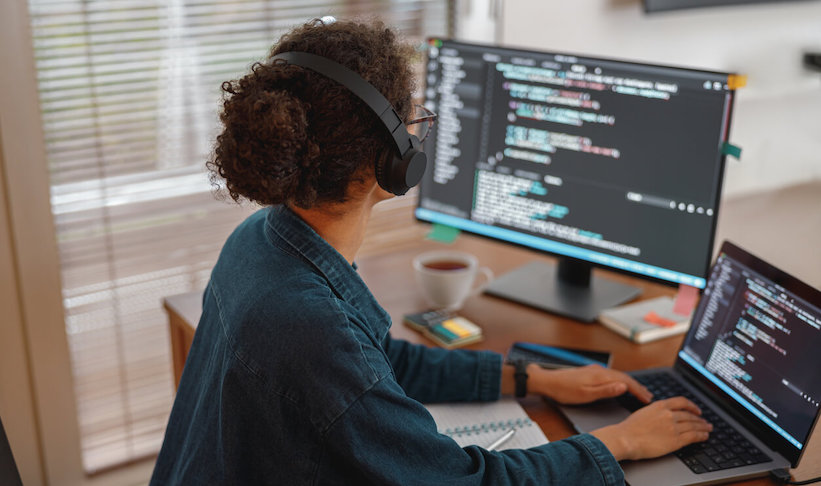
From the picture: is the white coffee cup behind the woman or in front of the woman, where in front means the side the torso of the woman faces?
in front

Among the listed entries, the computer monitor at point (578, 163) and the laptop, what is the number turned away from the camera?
0

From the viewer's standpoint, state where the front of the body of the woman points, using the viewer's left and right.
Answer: facing away from the viewer and to the right of the viewer

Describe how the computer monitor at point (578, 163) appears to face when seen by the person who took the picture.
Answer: facing the viewer and to the left of the viewer

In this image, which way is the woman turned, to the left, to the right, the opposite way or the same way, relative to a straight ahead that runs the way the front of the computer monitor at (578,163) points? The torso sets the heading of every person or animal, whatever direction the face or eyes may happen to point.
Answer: the opposite way

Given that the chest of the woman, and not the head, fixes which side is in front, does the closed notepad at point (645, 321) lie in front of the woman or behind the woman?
in front

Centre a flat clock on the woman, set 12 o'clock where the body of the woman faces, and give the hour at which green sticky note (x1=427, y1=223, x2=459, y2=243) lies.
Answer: The green sticky note is roughly at 11 o'clock from the woman.

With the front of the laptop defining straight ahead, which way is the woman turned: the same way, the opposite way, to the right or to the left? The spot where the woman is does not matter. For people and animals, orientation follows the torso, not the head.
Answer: the opposite way

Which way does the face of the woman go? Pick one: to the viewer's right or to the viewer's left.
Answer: to the viewer's right

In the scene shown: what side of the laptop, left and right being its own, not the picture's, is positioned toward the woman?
front

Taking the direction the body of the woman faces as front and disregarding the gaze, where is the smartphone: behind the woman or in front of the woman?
in front

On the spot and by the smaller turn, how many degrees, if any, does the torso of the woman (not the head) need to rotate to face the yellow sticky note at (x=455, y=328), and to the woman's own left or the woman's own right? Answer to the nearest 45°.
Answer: approximately 45° to the woman's own left
